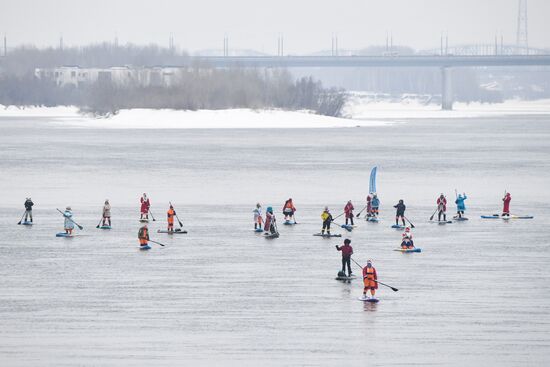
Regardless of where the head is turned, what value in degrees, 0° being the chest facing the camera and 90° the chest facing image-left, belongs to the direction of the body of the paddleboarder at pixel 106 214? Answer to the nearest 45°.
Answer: approximately 0°

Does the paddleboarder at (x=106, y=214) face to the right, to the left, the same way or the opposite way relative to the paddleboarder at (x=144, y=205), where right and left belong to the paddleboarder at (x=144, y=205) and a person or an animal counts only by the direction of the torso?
the same way

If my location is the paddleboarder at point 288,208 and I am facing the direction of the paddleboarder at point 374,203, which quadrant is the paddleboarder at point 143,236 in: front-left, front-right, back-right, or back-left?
back-right

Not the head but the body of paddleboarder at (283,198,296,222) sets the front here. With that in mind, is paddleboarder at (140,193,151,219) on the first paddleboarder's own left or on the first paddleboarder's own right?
on the first paddleboarder's own right

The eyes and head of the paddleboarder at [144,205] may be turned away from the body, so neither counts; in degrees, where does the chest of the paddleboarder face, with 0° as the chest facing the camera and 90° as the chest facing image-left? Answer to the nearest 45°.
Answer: approximately 0°

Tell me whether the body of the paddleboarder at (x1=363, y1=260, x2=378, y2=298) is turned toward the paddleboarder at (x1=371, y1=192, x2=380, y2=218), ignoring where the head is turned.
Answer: no

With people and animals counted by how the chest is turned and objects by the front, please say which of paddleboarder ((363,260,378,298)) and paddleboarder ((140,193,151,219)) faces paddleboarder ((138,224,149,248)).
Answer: paddleboarder ((140,193,151,219))

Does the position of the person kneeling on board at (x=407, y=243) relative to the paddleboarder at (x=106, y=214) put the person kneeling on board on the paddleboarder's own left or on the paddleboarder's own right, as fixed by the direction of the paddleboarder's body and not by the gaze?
on the paddleboarder's own left

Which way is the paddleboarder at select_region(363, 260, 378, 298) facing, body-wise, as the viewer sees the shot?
toward the camera

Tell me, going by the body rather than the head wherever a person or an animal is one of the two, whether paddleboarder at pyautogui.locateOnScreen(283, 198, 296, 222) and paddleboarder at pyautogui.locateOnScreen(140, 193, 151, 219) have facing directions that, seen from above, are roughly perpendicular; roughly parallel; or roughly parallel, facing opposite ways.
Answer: roughly parallel

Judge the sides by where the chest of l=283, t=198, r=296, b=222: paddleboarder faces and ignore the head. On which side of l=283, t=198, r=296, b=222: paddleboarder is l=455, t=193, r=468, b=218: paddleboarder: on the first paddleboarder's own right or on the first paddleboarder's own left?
on the first paddleboarder's own left
